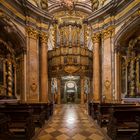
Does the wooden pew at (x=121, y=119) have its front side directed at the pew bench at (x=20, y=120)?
no

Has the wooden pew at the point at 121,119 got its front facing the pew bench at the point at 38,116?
no

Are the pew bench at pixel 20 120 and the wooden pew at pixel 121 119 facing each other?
no

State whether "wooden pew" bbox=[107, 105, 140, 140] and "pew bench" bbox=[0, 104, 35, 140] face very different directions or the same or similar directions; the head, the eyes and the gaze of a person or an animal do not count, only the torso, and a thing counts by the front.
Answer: same or similar directions
